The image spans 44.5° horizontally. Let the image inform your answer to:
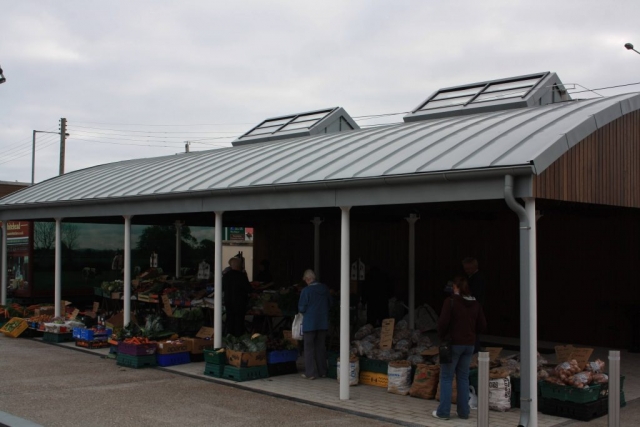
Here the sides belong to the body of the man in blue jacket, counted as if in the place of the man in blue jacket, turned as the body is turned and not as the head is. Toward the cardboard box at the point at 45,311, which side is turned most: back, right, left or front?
front

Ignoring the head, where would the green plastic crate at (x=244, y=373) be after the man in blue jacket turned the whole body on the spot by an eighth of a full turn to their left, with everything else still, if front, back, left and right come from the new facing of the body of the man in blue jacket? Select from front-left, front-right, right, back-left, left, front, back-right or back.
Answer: front

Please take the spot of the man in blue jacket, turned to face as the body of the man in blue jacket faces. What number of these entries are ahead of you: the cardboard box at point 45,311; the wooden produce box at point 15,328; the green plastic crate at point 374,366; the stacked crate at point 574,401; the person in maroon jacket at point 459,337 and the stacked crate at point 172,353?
3

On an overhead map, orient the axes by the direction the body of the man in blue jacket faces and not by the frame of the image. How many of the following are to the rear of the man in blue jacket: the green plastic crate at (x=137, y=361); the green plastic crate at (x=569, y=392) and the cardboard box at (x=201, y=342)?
1

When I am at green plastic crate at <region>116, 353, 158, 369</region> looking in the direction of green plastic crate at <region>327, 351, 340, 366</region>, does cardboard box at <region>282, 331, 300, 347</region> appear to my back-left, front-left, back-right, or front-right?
front-left

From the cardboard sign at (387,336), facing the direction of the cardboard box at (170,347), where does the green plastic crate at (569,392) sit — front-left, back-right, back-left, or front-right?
back-left

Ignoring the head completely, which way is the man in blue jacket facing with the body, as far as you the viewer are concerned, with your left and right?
facing away from the viewer and to the left of the viewer

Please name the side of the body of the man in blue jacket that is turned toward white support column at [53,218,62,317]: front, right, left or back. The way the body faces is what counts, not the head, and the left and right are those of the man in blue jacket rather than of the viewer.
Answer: front

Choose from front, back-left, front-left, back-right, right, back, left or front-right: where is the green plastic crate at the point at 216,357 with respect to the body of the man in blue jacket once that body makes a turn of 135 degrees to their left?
right

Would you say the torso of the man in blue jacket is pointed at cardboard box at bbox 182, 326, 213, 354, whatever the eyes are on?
yes

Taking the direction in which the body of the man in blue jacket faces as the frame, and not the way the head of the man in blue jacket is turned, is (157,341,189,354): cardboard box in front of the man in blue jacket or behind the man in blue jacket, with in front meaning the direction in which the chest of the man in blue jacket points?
in front

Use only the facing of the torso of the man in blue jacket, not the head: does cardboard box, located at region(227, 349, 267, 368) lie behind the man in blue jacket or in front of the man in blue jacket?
in front
